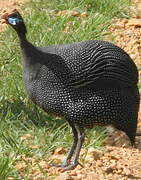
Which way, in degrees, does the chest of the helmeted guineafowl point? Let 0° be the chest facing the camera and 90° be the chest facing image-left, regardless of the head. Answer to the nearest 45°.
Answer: approximately 90°

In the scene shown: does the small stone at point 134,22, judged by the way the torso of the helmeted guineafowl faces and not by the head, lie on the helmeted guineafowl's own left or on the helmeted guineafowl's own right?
on the helmeted guineafowl's own right
